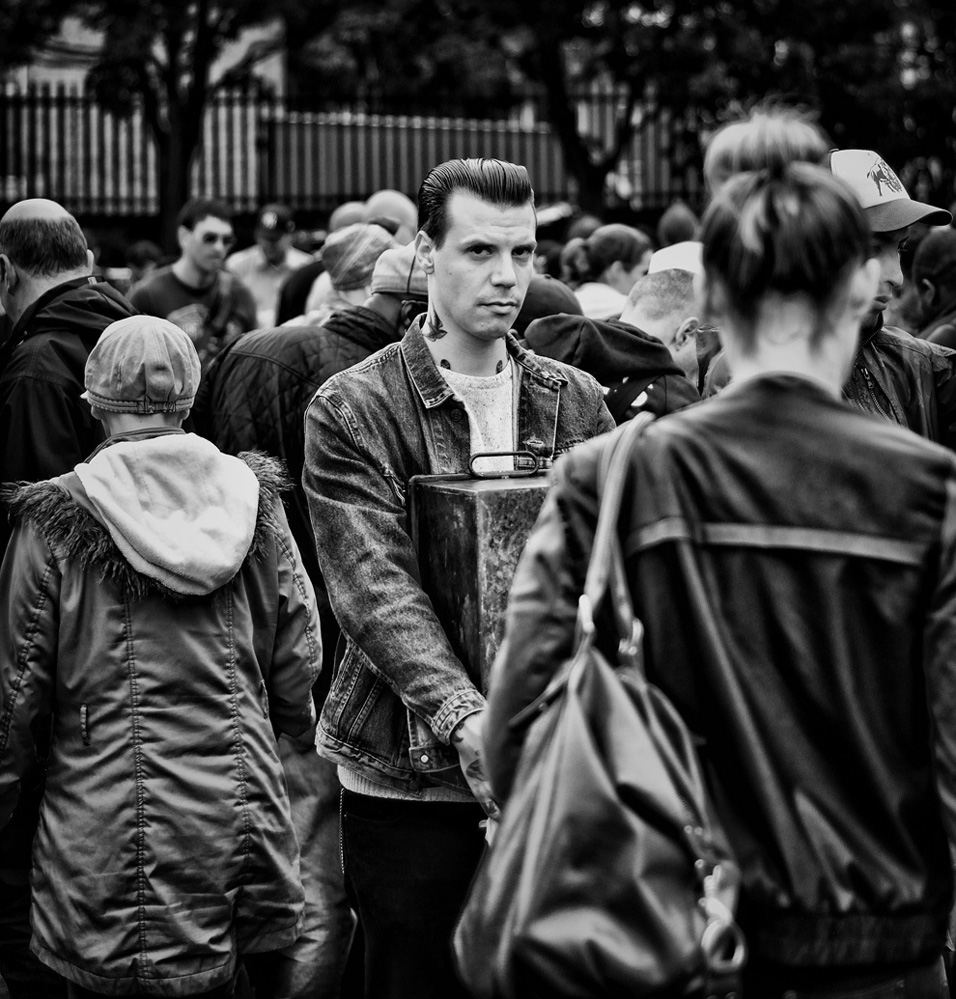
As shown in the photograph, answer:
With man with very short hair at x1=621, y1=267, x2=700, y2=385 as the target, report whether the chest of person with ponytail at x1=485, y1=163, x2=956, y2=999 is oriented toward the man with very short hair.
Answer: yes

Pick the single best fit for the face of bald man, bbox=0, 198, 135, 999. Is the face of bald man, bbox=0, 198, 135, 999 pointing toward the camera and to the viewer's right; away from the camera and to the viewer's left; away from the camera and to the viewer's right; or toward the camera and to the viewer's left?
away from the camera and to the viewer's left

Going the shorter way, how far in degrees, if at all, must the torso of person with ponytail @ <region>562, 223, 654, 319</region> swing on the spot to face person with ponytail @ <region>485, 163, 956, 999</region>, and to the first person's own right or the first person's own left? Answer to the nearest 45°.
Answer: approximately 135° to the first person's own right

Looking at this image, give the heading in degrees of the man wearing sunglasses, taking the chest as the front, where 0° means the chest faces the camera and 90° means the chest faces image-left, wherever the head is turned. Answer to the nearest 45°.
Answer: approximately 315°

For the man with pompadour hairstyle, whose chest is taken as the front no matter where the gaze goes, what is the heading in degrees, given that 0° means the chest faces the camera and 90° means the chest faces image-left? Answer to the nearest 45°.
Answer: approximately 315°

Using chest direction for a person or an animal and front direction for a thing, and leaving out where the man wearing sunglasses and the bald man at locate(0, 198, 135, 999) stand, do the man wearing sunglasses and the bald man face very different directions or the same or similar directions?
very different directions

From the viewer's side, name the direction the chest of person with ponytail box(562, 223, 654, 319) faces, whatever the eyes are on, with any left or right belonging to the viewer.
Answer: facing away from the viewer and to the right of the viewer

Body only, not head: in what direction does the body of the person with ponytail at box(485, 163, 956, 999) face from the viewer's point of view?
away from the camera

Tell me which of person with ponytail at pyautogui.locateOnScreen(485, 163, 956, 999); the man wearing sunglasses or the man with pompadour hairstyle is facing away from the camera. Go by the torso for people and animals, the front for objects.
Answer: the person with ponytail

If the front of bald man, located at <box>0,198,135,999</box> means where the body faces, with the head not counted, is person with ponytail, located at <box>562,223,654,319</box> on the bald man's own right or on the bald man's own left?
on the bald man's own right

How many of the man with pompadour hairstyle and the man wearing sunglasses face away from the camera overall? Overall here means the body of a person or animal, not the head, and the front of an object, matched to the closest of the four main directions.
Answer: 0

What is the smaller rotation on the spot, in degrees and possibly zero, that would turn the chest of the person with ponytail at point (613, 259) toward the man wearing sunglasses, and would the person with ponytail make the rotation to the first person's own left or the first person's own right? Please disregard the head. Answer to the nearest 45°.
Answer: approximately 135° to the first person's own left

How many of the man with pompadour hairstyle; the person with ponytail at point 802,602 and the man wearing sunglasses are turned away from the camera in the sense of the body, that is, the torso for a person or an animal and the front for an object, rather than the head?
1
